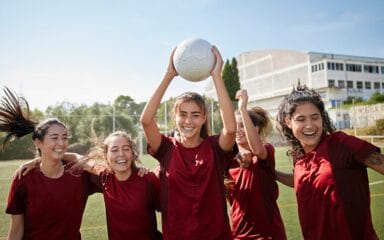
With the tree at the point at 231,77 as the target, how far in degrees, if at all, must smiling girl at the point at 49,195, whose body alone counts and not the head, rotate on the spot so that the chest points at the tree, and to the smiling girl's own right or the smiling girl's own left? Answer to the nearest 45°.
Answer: approximately 135° to the smiling girl's own left

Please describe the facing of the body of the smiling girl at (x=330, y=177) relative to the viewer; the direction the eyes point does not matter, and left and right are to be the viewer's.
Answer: facing the viewer and to the left of the viewer

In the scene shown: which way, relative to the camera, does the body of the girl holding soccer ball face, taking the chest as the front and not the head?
toward the camera

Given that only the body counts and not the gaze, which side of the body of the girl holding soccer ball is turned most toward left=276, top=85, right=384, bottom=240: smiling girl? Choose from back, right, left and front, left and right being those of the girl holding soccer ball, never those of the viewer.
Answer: left

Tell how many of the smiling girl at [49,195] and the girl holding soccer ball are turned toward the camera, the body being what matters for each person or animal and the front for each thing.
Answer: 2

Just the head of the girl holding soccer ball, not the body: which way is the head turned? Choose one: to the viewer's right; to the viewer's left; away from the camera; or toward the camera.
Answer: toward the camera

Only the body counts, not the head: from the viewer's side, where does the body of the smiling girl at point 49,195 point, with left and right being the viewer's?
facing the viewer

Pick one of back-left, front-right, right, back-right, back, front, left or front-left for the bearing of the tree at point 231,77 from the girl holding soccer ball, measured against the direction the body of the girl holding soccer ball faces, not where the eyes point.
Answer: back

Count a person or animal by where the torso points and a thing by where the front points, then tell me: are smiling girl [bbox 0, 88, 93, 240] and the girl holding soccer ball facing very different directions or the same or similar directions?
same or similar directions

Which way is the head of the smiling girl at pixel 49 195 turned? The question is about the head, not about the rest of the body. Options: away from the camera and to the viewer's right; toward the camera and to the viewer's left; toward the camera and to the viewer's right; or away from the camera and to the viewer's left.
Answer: toward the camera and to the viewer's right

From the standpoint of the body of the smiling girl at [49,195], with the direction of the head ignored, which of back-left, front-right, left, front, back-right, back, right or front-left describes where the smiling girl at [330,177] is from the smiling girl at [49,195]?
front-left
